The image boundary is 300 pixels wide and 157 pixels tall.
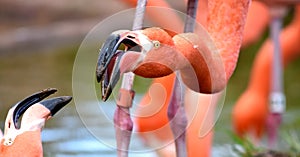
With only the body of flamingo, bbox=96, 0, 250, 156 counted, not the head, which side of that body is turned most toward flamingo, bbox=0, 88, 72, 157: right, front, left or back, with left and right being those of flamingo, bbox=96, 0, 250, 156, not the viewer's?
front

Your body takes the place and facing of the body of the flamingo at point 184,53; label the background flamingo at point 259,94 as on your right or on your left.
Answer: on your right

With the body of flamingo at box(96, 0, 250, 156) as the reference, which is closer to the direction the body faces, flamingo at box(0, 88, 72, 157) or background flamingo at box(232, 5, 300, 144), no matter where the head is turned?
the flamingo

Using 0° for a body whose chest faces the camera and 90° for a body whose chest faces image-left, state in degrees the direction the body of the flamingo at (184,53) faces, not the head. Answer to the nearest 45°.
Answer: approximately 90°
